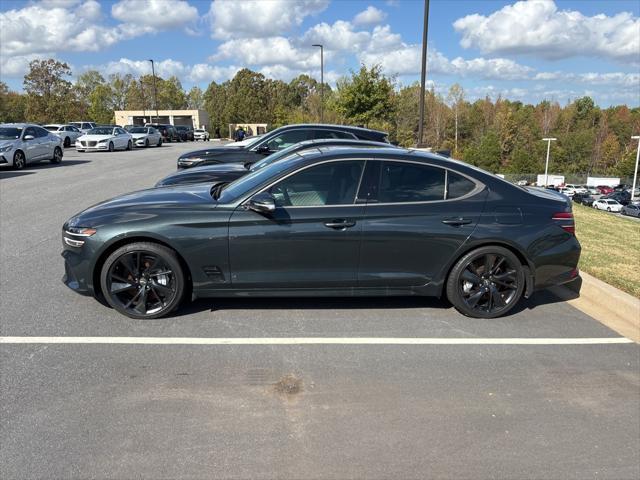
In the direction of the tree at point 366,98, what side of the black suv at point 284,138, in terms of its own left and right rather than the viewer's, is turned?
right

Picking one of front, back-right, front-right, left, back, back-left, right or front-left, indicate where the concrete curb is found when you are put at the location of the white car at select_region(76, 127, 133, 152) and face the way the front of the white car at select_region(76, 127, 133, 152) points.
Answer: front-left

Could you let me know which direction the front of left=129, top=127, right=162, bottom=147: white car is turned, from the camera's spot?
facing the viewer and to the left of the viewer

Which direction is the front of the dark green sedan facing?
to the viewer's left

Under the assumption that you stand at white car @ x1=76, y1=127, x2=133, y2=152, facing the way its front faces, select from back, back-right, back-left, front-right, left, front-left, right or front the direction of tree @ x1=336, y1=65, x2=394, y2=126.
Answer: left

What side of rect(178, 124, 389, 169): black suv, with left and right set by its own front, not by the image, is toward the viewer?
left

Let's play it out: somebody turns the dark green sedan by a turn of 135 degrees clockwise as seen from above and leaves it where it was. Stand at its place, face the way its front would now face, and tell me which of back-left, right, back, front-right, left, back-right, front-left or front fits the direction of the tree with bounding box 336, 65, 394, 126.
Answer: front-left

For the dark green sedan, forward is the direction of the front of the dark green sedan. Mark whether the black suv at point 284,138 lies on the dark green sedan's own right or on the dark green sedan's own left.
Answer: on the dark green sedan's own right

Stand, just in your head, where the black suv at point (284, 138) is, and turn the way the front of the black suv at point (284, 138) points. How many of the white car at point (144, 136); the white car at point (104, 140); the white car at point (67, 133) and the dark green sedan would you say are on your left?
1

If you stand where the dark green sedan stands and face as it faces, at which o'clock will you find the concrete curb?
The concrete curb is roughly at 6 o'clock from the dark green sedan.

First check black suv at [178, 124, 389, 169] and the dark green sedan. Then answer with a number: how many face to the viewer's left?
2

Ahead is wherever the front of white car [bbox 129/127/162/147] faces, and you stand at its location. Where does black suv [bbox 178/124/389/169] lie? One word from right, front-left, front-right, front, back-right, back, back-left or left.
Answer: front-left
